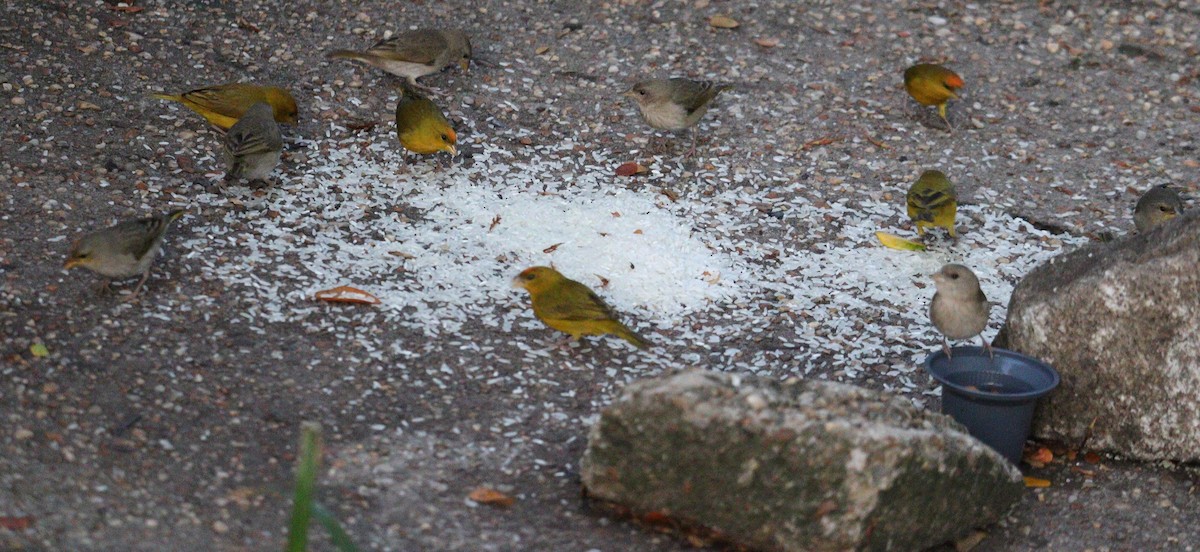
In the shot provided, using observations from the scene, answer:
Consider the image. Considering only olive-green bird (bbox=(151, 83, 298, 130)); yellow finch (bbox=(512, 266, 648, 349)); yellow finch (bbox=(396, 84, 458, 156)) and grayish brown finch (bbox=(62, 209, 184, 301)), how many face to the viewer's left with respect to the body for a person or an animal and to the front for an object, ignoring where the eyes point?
2

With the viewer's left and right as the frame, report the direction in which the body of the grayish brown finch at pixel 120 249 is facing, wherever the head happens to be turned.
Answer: facing to the left of the viewer

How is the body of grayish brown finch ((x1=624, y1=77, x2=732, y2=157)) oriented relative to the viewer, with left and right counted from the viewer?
facing to the left of the viewer

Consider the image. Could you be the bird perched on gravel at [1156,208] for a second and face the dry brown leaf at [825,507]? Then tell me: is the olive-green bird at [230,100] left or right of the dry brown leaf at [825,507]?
right

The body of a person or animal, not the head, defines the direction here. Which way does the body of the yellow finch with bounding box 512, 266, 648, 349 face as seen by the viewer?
to the viewer's left

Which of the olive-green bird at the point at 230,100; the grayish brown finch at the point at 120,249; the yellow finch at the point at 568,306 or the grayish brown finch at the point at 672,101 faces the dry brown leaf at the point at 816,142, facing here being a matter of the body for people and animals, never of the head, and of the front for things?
the olive-green bird

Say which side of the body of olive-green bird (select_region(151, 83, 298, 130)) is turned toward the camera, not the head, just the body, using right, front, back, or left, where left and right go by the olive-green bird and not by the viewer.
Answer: right

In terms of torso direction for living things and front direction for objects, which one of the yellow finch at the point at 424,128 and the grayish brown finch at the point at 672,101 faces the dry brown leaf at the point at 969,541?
the yellow finch at the point at 424,128

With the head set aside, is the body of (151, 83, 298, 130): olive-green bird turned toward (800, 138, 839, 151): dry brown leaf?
yes

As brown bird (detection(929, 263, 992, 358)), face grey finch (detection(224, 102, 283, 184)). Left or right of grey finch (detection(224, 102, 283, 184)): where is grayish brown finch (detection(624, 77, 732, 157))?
right

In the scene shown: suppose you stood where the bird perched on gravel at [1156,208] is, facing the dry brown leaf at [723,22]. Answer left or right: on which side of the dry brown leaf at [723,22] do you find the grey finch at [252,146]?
left

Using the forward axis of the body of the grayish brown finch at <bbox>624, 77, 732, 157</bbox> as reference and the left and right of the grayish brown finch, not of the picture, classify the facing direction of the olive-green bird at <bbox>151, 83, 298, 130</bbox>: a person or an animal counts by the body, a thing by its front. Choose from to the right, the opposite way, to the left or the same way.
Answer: the opposite way
